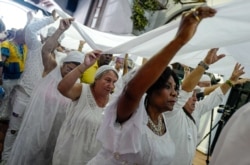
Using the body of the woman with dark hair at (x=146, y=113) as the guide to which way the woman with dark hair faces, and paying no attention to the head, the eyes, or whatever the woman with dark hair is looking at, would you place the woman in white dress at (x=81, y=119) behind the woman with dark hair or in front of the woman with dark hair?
behind

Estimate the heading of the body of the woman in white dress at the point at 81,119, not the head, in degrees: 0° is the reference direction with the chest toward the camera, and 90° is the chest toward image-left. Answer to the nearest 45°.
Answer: approximately 315°

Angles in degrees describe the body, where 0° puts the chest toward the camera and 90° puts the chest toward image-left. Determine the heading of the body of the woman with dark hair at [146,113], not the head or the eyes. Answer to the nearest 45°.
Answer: approximately 315°
